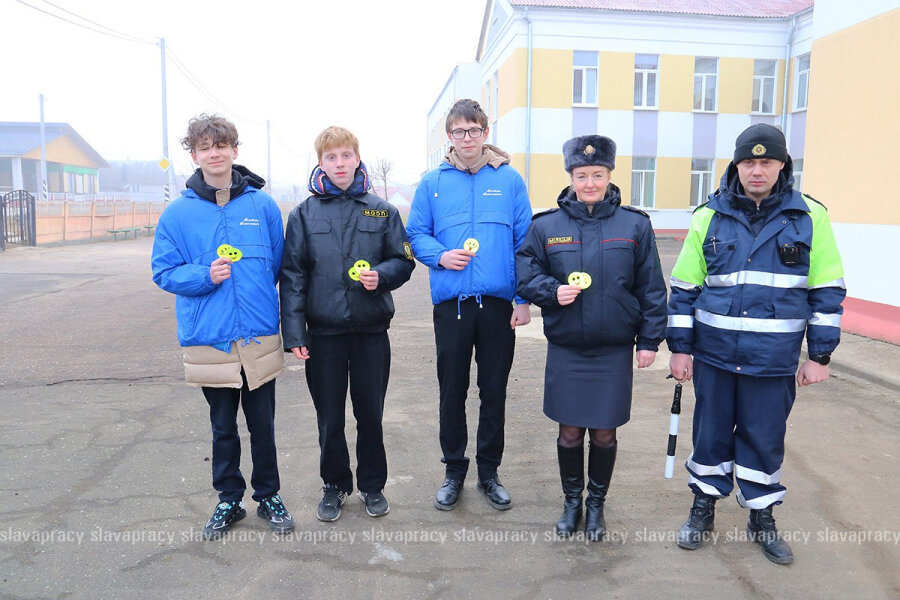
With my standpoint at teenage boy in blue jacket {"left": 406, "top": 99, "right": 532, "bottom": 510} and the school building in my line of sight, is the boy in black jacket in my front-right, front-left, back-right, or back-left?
back-left

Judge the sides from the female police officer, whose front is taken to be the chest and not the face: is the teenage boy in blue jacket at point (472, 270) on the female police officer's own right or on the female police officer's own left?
on the female police officer's own right

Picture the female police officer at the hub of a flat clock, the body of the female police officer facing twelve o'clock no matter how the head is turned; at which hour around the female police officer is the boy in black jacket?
The boy in black jacket is roughly at 3 o'clock from the female police officer.

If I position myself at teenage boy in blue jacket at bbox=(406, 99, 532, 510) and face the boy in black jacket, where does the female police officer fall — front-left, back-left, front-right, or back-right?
back-left

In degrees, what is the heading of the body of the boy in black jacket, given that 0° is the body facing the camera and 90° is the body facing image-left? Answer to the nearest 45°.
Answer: approximately 0°

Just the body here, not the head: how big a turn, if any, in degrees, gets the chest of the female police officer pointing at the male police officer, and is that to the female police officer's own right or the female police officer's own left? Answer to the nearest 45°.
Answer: approximately 90° to the female police officer's own left

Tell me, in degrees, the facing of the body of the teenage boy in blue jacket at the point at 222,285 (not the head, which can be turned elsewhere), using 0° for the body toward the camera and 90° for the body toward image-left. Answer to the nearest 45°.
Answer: approximately 0°

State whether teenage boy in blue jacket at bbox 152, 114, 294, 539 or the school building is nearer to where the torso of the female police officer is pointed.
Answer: the teenage boy in blue jacket
